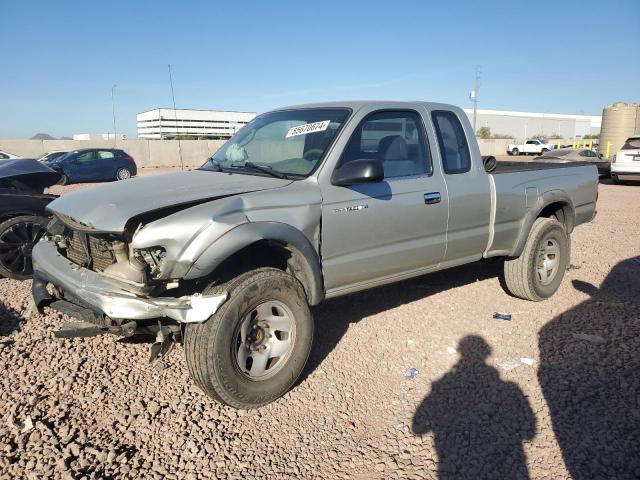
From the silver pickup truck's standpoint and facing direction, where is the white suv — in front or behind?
behind

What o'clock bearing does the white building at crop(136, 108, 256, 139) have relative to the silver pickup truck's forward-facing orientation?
The white building is roughly at 4 o'clock from the silver pickup truck.

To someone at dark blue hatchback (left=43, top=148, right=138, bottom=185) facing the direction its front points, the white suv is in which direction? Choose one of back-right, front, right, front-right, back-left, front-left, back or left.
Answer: back-left

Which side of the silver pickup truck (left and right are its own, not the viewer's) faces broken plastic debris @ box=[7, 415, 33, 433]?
front

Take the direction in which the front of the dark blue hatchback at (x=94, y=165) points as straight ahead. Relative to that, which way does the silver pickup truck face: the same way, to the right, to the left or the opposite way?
the same way

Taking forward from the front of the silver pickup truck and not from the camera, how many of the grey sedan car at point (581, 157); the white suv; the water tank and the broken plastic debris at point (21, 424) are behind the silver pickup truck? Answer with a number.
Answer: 3

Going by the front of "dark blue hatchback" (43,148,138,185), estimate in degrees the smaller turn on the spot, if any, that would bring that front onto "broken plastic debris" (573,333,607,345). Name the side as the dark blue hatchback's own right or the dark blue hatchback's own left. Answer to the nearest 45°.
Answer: approximately 90° to the dark blue hatchback's own left

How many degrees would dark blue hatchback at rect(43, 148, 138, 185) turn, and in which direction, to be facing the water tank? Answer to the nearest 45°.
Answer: approximately 180°

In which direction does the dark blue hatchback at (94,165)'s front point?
to the viewer's left

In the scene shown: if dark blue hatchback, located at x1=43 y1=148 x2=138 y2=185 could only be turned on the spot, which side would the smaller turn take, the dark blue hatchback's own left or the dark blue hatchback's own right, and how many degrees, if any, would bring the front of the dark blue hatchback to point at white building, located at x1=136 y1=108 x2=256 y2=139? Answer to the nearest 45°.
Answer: approximately 90° to the dark blue hatchback's own right

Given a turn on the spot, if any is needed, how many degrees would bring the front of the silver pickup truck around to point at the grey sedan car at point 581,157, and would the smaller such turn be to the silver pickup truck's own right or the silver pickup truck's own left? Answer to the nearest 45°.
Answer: approximately 180°

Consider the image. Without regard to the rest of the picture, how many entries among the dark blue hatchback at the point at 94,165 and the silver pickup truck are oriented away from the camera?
0

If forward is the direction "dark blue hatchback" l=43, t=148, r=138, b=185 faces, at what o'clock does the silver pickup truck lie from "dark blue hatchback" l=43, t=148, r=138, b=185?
The silver pickup truck is roughly at 9 o'clock from the dark blue hatchback.

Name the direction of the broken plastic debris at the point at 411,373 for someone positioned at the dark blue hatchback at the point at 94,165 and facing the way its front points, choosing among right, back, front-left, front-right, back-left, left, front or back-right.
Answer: left

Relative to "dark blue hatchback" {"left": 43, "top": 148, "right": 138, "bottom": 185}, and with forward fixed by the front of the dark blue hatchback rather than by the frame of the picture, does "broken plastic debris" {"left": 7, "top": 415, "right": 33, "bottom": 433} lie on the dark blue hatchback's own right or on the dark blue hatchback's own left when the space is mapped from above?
on the dark blue hatchback's own left

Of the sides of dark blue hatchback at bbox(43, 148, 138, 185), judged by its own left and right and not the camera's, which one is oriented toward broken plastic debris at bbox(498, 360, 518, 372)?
left

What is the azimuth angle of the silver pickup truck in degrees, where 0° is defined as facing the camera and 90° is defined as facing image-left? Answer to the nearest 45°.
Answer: approximately 45°
